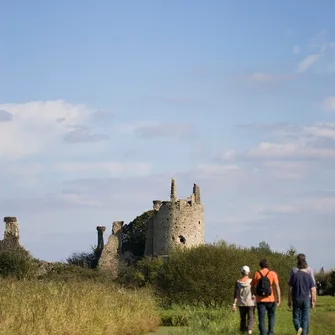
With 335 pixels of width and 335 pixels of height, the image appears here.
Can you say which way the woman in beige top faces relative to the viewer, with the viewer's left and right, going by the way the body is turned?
facing away from the viewer

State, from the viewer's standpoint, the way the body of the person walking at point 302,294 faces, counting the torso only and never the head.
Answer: away from the camera

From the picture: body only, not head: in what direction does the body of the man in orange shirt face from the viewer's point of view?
away from the camera

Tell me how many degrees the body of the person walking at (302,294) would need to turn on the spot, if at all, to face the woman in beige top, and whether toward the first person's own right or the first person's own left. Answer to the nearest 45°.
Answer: approximately 45° to the first person's own left

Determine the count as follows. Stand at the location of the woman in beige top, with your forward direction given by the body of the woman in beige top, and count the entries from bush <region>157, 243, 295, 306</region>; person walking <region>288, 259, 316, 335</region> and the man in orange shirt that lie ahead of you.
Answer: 1

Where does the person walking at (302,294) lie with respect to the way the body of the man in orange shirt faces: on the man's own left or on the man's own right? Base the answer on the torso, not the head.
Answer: on the man's own right

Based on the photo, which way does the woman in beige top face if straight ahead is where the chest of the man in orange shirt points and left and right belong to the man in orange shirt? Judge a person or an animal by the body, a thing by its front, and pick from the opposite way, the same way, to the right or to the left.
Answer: the same way

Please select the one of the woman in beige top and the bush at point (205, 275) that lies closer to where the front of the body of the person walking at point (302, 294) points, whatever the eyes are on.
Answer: the bush

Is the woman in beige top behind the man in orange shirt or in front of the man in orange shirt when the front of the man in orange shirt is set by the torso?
in front

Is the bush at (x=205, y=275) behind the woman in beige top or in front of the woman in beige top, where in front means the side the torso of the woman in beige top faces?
in front

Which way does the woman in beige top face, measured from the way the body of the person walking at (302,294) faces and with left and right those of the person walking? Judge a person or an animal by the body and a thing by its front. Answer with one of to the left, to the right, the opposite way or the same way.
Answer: the same way

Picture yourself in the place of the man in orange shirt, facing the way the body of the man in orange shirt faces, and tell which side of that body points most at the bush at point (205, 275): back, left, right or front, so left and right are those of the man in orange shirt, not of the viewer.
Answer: front

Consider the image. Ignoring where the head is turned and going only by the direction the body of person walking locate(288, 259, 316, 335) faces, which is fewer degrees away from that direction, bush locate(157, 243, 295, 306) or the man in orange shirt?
the bush
